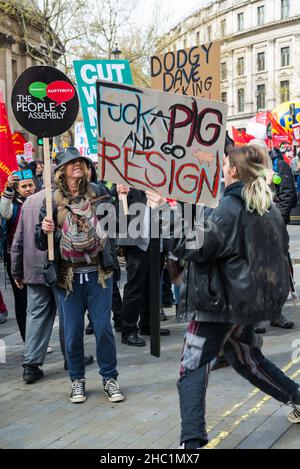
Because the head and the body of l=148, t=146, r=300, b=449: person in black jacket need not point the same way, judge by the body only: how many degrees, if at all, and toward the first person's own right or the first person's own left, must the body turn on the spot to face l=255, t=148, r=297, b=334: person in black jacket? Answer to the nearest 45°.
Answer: approximately 45° to the first person's own right

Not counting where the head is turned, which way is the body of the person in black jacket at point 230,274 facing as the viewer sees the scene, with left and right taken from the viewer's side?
facing away from the viewer and to the left of the viewer

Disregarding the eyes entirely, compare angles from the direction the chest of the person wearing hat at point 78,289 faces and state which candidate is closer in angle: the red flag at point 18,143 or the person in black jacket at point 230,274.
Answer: the person in black jacket

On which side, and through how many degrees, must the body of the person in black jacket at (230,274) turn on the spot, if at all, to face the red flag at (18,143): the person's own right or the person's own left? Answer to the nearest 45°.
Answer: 0° — they already face it

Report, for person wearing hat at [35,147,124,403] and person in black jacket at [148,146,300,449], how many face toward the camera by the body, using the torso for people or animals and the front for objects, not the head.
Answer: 1

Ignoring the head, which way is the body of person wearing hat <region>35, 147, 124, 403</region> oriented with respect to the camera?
toward the camera

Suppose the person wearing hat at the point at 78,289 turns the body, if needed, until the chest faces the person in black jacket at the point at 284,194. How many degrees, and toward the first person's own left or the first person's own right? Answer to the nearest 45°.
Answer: approximately 135° to the first person's own left

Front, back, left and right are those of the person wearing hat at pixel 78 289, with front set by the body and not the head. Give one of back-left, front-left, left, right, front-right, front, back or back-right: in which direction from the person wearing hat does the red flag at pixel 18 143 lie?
back

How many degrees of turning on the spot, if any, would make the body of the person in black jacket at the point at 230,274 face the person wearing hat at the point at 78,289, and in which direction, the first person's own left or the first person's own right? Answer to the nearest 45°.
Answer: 0° — they already face them

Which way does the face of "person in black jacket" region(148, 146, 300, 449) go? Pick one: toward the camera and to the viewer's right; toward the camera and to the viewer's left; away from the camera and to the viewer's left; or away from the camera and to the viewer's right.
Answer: away from the camera and to the viewer's left
